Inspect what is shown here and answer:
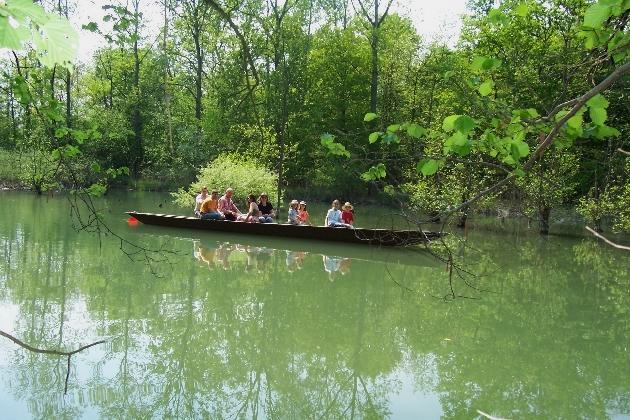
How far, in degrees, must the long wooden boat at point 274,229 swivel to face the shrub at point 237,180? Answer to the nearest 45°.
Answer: approximately 90° to its right

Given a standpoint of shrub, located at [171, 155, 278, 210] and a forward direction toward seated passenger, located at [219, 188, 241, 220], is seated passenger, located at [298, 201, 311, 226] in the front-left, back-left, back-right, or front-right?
front-left

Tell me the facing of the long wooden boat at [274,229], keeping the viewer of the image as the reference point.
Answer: facing to the left of the viewer

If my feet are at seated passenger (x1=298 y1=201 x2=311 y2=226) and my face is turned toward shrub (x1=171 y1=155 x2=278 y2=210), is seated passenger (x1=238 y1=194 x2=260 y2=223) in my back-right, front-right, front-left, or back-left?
front-left
